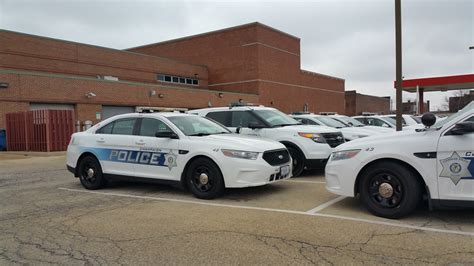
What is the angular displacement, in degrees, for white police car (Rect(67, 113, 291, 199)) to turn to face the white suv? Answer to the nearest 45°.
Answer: approximately 90° to its left

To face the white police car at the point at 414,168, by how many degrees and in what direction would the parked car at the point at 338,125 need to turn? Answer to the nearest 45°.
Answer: approximately 45° to its right

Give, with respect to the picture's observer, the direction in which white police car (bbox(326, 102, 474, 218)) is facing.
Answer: facing to the left of the viewer

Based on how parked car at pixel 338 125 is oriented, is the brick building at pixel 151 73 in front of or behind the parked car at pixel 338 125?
behind

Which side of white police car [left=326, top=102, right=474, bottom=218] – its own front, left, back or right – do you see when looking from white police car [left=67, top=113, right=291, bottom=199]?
front

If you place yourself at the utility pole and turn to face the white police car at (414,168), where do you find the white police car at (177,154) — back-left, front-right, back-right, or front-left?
front-right

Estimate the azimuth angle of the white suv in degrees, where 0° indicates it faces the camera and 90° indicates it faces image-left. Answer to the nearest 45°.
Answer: approximately 315°

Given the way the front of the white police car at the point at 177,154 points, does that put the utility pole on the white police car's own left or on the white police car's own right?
on the white police car's own left

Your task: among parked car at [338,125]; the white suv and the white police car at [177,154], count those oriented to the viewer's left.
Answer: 0

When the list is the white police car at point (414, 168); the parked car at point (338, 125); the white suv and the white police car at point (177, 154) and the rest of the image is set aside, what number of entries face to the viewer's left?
1

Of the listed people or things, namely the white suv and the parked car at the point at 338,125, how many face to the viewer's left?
0

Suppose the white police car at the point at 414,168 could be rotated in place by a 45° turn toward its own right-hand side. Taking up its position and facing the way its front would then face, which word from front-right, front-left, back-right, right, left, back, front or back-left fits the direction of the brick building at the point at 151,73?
front

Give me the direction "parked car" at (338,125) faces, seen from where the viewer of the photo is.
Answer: facing the viewer and to the right of the viewer

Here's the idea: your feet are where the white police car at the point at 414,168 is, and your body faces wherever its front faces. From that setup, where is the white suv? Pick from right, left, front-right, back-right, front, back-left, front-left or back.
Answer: front-right

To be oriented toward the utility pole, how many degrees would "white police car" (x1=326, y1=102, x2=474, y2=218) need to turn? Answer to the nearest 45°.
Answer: approximately 90° to its right
